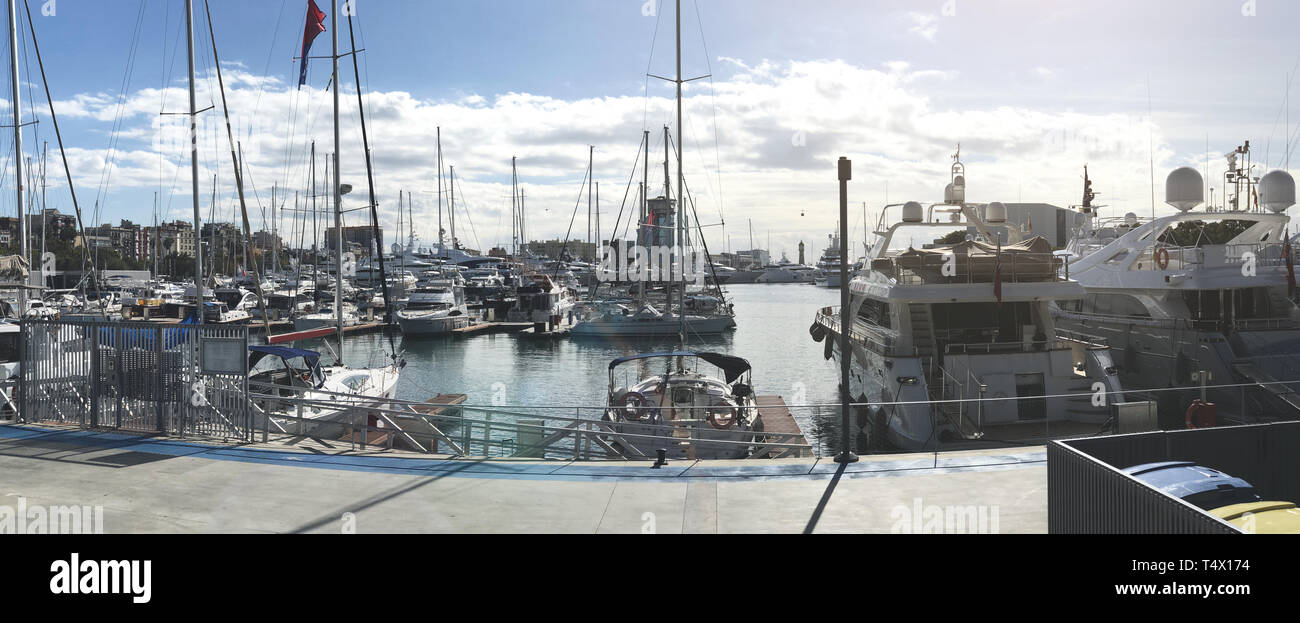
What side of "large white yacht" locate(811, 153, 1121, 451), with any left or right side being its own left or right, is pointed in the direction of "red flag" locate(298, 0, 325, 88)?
left

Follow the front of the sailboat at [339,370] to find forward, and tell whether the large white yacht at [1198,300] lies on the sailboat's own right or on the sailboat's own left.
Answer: on the sailboat's own right

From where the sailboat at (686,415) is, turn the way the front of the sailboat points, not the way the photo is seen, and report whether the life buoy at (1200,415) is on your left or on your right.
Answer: on your right

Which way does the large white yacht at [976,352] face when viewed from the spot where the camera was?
facing away from the viewer

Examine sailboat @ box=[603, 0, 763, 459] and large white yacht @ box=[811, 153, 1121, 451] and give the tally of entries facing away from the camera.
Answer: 2

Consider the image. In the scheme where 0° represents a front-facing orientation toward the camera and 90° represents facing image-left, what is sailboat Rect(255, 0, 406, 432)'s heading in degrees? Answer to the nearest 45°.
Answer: approximately 225°

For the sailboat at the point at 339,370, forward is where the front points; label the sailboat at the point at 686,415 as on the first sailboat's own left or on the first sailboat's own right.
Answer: on the first sailboat's own right

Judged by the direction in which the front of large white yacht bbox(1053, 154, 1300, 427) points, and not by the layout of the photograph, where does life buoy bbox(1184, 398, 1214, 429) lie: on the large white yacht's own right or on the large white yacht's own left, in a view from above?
on the large white yacht's own left

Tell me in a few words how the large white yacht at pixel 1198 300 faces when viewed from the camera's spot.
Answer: facing away from the viewer and to the left of the viewer

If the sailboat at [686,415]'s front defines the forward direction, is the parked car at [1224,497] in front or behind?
behind

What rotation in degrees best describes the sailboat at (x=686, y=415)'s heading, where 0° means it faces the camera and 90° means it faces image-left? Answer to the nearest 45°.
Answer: approximately 180°

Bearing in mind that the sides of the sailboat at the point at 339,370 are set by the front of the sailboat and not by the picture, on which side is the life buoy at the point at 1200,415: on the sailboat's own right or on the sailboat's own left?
on the sailboat's own right
